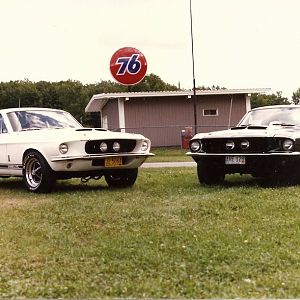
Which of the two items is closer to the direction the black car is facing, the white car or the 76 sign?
the white car

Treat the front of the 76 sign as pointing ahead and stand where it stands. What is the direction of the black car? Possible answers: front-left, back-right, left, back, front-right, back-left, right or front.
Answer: front

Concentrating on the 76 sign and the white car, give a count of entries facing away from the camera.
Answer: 0

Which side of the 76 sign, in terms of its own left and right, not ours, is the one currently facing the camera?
front

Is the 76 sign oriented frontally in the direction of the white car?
yes

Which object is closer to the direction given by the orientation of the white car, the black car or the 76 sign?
the black car

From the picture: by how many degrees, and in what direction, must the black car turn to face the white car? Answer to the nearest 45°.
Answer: approximately 45° to its right

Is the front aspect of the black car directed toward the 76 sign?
no

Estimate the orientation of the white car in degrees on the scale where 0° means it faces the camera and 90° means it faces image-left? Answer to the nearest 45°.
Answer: approximately 315°

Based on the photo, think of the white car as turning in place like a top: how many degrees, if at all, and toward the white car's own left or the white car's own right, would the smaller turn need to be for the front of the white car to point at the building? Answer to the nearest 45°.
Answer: approximately 135° to the white car's own left

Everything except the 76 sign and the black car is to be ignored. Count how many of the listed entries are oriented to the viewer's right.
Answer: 0

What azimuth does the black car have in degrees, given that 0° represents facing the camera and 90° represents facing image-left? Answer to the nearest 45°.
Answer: approximately 45°

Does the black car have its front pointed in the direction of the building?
no
